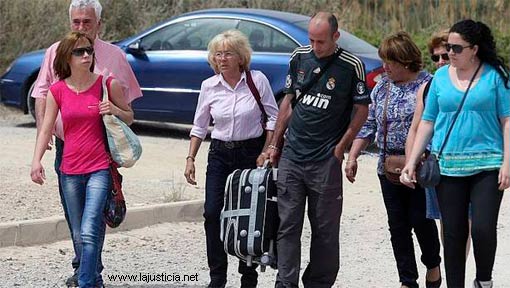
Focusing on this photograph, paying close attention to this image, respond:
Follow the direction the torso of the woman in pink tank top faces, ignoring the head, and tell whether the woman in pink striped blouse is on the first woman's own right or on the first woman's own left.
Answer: on the first woman's own left

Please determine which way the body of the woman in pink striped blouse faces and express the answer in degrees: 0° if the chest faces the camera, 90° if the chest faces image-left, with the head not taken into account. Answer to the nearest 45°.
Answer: approximately 0°

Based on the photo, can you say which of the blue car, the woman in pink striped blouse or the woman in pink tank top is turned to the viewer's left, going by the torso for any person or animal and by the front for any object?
the blue car

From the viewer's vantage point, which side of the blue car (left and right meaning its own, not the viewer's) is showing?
left

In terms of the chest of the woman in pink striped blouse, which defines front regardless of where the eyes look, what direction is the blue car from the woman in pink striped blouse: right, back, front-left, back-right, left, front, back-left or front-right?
back

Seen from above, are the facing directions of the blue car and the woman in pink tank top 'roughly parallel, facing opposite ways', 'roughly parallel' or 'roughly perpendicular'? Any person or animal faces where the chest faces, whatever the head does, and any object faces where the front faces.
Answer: roughly perpendicular

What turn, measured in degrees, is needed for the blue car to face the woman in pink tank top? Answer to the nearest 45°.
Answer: approximately 90° to its left

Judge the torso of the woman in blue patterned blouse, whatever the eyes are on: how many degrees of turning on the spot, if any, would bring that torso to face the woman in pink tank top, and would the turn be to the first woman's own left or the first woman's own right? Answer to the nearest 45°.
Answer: approximately 45° to the first woman's own right
